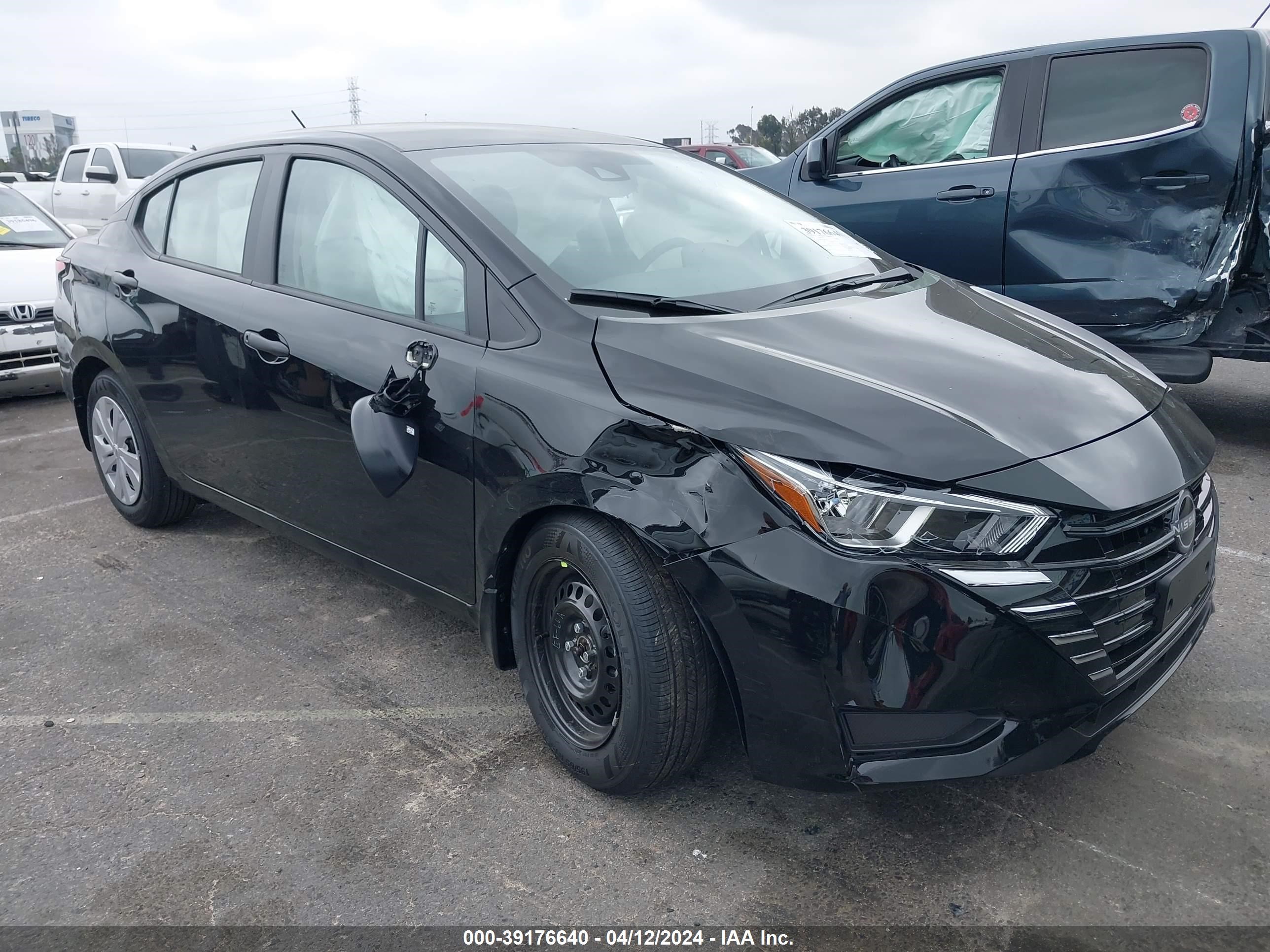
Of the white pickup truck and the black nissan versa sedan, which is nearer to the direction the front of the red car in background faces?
the black nissan versa sedan

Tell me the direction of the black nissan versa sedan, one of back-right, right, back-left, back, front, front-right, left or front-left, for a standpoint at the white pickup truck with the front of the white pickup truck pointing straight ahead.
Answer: front-right

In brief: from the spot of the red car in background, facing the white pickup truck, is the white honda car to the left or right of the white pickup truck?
left

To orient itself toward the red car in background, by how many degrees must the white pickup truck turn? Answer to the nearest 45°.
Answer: approximately 45° to its left

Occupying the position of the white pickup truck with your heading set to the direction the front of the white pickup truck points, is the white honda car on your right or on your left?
on your right

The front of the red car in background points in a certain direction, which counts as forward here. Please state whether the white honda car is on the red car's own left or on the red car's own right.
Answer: on the red car's own right

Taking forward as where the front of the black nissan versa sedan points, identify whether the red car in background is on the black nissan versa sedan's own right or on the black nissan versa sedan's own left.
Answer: on the black nissan versa sedan's own left

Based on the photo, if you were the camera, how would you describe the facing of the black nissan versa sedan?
facing the viewer and to the right of the viewer

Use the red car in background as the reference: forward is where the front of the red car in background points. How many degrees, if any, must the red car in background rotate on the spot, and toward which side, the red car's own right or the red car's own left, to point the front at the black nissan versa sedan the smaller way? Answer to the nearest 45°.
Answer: approximately 45° to the red car's own right

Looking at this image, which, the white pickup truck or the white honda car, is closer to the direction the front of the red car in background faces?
the white honda car

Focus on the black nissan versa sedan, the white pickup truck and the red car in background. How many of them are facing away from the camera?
0

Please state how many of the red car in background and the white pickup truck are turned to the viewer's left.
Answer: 0

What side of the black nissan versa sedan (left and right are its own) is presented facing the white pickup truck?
back

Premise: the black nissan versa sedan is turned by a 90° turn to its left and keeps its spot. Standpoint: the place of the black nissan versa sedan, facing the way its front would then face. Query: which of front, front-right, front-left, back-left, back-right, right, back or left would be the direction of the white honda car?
left
